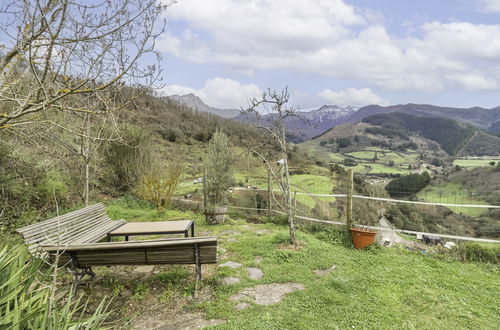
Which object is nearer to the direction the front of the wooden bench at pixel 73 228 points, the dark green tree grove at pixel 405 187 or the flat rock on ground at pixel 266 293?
the flat rock on ground

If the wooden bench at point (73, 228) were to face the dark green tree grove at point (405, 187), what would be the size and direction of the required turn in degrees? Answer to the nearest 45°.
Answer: approximately 45° to its left

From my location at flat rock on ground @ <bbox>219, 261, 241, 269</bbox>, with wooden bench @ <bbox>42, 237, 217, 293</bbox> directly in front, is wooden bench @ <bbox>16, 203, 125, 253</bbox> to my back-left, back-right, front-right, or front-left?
front-right

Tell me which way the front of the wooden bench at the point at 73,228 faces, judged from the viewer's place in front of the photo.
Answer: facing the viewer and to the right of the viewer

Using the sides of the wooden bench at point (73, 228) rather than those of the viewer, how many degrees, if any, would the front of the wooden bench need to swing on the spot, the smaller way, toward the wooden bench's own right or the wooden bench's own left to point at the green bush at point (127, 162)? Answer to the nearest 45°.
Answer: approximately 135° to the wooden bench's own left

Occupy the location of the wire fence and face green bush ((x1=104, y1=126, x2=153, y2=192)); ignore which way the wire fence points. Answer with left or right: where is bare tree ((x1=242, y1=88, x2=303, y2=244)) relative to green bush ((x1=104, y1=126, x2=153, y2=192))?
left

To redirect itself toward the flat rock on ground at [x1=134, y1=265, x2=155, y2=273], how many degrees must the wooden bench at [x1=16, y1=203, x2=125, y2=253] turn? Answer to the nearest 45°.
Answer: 0° — it already faces it

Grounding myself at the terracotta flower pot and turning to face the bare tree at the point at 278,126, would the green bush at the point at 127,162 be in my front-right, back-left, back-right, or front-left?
front-right

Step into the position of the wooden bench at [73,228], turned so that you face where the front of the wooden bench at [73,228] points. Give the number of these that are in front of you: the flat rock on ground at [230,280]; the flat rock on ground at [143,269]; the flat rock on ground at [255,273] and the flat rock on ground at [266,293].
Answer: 4

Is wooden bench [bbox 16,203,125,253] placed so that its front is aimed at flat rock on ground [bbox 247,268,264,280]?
yes

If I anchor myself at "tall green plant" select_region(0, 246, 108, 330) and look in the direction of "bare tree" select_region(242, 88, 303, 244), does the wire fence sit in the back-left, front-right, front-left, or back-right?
front-right

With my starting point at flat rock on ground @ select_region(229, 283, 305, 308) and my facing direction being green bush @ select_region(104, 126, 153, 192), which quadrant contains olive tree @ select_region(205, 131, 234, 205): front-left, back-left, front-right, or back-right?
front-right

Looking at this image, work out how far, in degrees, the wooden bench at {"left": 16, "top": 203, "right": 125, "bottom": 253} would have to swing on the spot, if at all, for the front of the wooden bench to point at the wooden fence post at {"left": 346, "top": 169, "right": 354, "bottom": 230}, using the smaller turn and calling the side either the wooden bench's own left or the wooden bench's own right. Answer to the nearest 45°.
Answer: approximately 45° to the wooden bench's own left

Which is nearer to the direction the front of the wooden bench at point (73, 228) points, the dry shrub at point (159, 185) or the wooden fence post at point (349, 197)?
the wooden fence post

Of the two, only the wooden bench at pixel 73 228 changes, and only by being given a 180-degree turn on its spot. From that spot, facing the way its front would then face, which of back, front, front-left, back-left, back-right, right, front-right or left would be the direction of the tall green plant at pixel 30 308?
back-left
